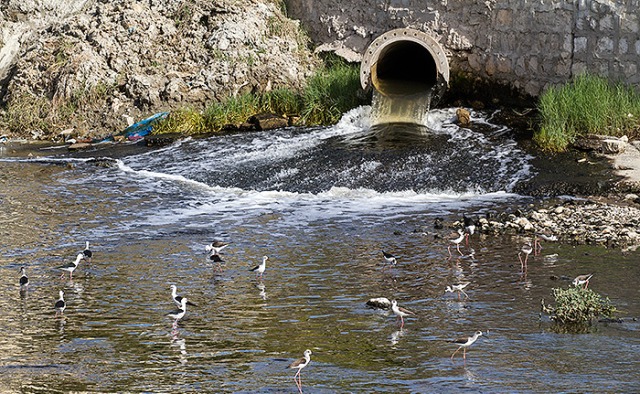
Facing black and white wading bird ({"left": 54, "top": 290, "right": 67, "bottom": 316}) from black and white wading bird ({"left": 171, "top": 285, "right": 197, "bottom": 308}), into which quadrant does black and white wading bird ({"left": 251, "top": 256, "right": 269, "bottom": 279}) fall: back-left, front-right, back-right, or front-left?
back-right

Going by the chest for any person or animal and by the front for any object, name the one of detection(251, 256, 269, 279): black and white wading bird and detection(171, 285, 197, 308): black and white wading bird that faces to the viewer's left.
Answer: detection(171, 285, 197, 308): black and white wading bird

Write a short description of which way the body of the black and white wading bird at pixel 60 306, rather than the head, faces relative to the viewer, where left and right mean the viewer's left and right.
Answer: facing away from the viewer

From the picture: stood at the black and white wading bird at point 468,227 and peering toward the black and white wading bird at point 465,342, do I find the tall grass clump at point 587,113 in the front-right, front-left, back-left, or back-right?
back-left

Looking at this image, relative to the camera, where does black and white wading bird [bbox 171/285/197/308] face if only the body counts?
to the viewer's left

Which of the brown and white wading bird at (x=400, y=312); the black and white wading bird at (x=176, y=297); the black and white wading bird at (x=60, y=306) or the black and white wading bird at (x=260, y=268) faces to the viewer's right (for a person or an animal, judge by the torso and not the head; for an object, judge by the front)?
the black and white wading bird at (x=260, y=268)

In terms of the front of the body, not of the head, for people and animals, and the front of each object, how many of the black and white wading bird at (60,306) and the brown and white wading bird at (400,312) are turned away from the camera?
1

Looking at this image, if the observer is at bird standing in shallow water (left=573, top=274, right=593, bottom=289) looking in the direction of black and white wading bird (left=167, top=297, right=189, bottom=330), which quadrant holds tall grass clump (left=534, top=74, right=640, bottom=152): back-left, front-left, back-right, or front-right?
back-right

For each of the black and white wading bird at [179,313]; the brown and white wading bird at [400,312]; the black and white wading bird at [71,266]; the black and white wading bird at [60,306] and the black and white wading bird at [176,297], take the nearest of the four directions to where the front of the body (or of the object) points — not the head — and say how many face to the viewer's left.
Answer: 2
